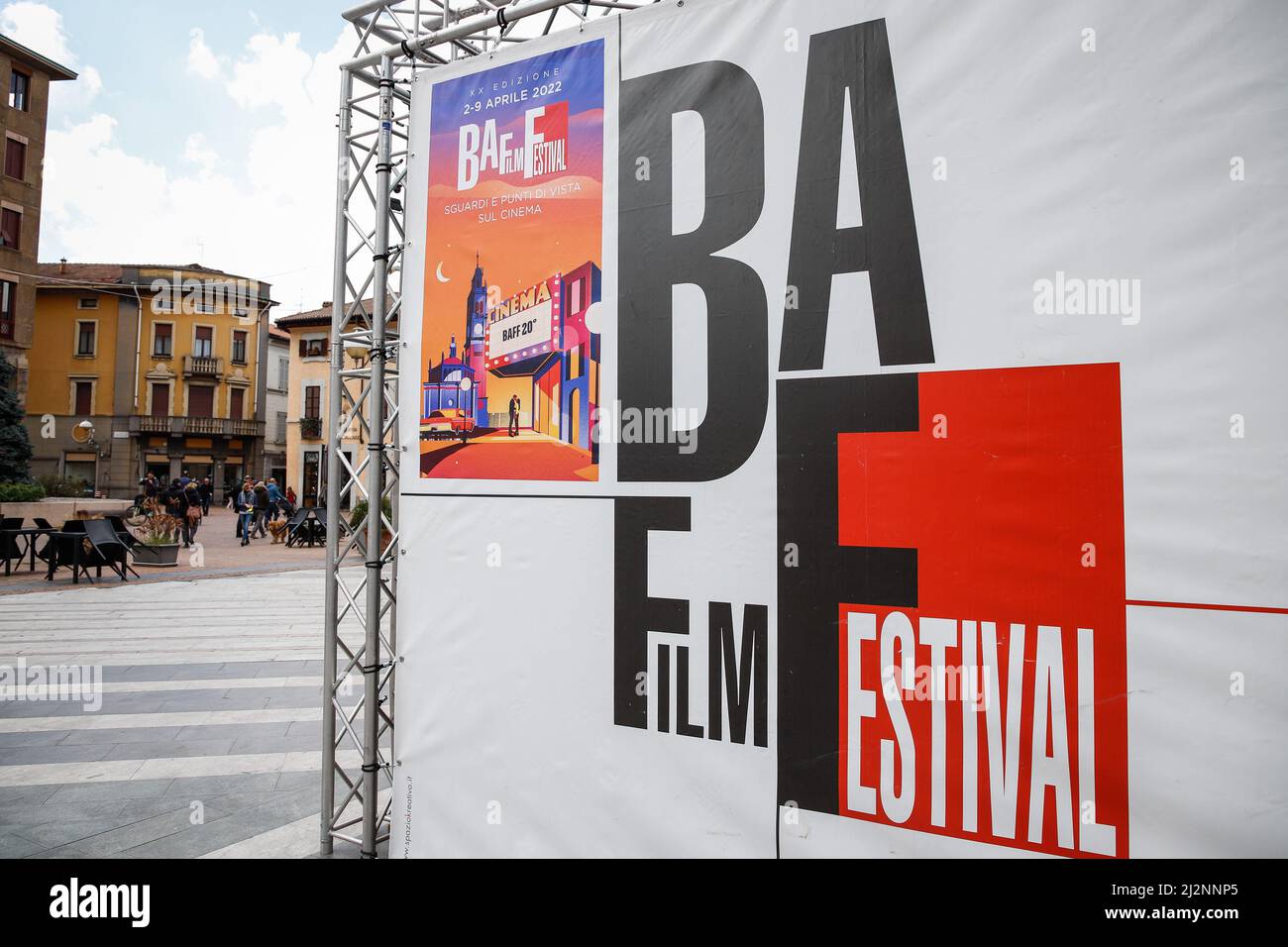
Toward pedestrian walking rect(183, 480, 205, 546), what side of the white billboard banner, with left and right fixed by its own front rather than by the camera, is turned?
right

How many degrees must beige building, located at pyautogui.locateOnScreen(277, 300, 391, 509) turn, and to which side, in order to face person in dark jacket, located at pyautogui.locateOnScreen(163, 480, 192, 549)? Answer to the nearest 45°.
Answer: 0° — it already faces them

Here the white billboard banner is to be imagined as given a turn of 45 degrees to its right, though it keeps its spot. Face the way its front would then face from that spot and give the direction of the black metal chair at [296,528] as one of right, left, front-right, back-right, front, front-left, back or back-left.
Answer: front-right

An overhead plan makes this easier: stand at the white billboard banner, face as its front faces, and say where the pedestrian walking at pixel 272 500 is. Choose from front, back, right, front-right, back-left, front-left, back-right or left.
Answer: right

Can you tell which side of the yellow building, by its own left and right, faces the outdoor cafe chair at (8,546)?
front

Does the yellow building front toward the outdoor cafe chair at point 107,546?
yes

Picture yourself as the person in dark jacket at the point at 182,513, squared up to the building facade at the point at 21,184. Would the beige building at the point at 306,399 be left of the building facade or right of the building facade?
right

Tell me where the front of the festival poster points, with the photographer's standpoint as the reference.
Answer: facing the viewer and to the left of the viewer

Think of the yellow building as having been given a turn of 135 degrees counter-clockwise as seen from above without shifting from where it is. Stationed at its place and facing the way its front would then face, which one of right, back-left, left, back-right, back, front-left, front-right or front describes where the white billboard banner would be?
back-right

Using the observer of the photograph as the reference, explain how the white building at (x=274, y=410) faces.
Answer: facing the viewer and to the right of the viewer

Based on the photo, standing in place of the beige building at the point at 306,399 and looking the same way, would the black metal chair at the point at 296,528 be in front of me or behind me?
in front

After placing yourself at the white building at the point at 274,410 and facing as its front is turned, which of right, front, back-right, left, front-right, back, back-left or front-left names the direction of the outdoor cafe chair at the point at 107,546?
front-right

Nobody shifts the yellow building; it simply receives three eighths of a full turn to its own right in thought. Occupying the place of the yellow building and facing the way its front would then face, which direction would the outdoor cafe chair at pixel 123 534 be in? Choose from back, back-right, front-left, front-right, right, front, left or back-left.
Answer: back-left

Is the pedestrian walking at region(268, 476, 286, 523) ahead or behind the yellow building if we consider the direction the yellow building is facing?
ahead
